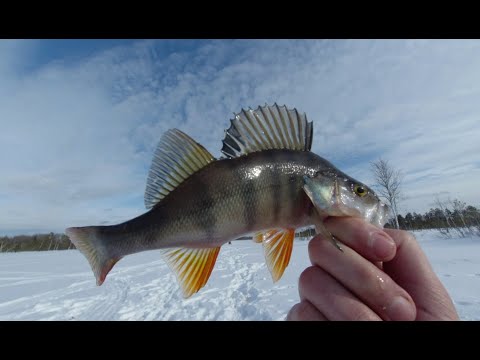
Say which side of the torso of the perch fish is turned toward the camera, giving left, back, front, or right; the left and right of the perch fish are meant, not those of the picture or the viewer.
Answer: right
